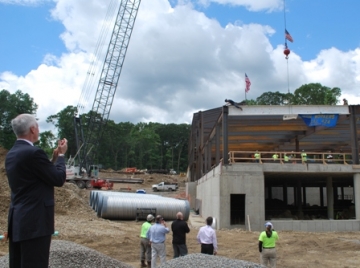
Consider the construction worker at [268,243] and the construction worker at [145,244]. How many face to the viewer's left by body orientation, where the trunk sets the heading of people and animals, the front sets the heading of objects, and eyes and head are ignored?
0

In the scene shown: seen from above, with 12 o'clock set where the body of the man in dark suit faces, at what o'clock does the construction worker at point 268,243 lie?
The construction worker is roughly at 12 o'clock from the man in dark suit.

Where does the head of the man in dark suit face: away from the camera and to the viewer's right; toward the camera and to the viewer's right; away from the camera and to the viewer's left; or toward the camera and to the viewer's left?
away from the camera and to the viewer's right

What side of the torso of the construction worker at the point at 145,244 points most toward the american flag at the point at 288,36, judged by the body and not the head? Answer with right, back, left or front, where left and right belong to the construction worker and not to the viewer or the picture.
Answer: front

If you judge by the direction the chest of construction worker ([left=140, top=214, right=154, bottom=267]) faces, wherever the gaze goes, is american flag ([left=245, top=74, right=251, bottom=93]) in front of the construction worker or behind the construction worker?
in front

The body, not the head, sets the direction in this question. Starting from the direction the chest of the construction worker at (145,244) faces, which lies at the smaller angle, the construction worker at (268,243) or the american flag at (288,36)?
the american flag

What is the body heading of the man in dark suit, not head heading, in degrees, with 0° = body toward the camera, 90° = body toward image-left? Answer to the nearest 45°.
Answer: approximately 225°

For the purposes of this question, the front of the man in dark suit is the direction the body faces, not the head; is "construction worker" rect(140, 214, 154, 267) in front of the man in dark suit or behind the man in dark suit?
in front

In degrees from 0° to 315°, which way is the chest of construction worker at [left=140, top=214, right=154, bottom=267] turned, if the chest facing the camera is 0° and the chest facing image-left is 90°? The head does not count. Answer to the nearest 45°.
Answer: approximately 225°
